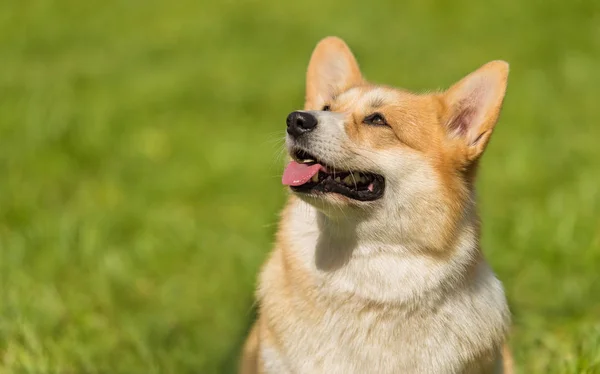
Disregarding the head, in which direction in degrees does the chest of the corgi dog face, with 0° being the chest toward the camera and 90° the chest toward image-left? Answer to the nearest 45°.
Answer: approximately 45°
